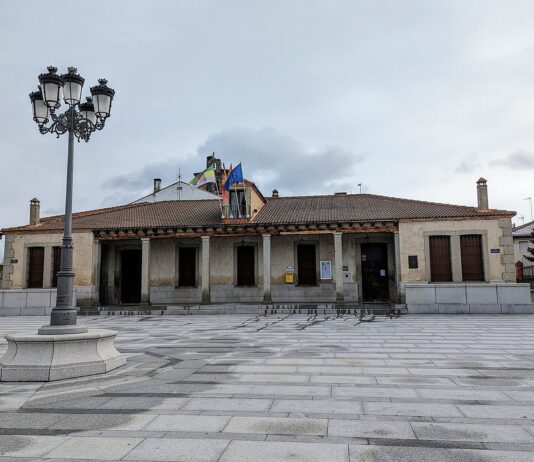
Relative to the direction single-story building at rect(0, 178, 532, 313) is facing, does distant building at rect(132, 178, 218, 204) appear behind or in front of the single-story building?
behind

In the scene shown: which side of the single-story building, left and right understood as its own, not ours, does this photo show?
front

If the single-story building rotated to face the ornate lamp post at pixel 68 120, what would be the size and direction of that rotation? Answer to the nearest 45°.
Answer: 0° — it already faces it

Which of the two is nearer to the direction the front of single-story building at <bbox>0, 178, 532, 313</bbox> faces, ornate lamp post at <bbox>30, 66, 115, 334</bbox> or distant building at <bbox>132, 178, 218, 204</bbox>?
the ornate lamp post
